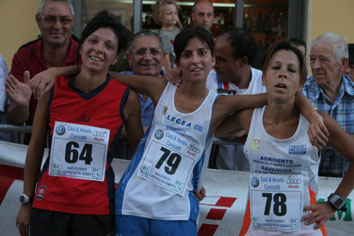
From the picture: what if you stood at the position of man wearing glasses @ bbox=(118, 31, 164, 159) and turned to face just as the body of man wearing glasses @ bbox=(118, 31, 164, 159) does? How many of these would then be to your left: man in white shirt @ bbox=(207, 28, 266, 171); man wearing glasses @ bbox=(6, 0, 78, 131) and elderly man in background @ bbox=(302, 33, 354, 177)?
2

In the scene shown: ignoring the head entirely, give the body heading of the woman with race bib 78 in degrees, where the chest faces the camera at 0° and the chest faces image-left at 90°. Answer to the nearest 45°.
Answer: approximately 0°

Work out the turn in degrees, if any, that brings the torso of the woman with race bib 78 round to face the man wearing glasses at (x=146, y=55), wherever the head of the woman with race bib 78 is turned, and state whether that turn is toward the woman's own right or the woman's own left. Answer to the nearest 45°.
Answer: approximately 135° to the woman's own right

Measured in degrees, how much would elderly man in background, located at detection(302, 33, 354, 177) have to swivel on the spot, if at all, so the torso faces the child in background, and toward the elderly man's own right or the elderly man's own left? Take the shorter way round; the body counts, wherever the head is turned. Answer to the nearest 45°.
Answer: approximately 90° to the elderly man's own right

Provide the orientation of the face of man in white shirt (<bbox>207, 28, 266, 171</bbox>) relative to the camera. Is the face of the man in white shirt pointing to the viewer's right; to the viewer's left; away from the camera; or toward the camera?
to the viewer's left

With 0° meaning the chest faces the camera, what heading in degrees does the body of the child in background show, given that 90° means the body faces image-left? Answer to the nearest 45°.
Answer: approximately 315°

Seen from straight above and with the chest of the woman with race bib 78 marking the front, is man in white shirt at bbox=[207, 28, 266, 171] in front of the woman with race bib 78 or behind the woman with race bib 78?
behind

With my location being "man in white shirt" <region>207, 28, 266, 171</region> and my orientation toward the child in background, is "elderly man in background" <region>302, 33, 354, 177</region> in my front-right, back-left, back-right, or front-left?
back-right

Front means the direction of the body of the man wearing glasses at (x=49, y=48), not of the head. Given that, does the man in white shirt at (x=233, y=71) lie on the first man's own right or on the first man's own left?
on the first man's own left
